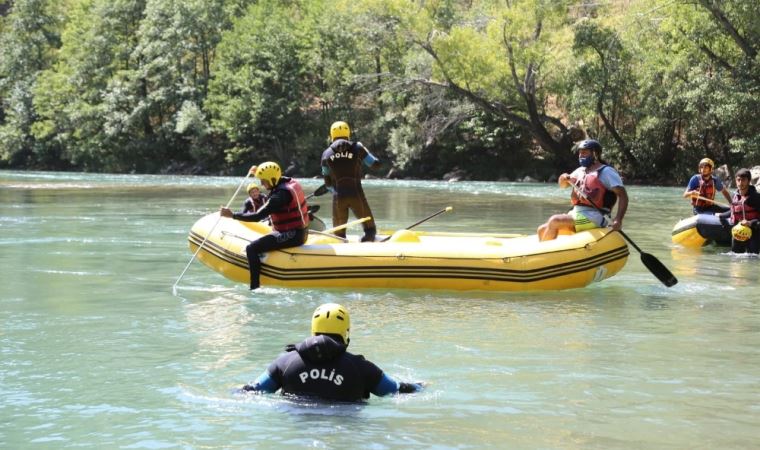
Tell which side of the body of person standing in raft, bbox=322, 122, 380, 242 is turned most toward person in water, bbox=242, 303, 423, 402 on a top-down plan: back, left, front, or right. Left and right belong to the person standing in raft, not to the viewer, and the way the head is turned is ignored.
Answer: back

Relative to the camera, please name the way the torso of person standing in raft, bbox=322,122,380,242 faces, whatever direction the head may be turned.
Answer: away from the camera

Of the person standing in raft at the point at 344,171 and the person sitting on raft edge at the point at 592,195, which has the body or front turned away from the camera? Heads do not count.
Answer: the person standing in raft

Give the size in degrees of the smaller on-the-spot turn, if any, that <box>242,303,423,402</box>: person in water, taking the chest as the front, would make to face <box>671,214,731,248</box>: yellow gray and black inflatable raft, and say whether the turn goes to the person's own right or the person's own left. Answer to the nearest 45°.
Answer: approximately 45° to the person's own right

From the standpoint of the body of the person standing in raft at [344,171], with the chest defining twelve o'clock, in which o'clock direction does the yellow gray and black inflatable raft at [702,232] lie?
The yellow gray and black inflatable raft is roughly at 2 o'clock from the person standing in raft.

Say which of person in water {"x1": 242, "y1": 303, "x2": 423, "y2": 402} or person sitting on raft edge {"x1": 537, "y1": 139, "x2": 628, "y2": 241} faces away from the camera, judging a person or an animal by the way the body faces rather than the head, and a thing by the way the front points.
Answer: the person in water

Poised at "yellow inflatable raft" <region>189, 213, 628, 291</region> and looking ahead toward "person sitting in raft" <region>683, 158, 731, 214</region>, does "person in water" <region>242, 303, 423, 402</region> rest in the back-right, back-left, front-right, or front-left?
back-right

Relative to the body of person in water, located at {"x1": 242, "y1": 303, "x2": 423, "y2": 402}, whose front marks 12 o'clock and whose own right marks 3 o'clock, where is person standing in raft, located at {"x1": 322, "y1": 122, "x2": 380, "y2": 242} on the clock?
The person standing in raft is roughly at 12 o'clock from the person in water.

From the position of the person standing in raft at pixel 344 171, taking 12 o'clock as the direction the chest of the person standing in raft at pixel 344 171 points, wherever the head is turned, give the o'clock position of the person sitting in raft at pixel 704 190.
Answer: the person sitting in raft at pixel 704 190 is roughly at 2 o'clock from the person standing in raft at pixel 344 171.

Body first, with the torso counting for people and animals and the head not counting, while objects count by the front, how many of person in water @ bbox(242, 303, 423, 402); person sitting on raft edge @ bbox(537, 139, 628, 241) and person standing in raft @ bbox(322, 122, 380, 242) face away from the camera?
2

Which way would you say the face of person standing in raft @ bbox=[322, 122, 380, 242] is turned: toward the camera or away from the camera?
away from the camera

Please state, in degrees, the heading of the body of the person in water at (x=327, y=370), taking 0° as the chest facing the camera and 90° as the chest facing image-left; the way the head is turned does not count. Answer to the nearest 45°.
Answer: approximately 180°
